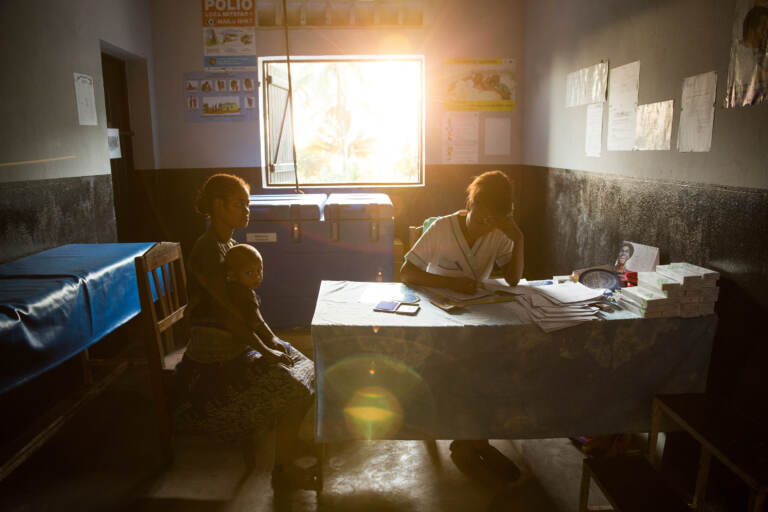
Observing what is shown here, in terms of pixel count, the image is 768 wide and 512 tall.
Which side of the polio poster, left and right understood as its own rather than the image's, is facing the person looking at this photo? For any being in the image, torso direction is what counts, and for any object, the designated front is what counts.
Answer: front

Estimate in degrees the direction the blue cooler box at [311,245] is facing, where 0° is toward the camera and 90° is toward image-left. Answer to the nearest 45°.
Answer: approximately 0°

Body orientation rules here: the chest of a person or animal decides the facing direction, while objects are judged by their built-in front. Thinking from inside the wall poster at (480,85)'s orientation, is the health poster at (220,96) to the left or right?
on its right

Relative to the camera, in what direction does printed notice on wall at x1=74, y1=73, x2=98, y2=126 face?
facing the viewer and to the right of the viewer

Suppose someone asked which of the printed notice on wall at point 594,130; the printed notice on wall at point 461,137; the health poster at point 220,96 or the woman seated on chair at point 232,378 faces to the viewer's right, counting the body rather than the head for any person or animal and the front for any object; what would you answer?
the woman seated on chair

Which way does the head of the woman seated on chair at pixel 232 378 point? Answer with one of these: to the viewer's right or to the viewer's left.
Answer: to the viewer's right

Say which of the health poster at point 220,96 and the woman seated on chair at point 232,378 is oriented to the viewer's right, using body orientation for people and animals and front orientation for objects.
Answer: the woman seated on chair

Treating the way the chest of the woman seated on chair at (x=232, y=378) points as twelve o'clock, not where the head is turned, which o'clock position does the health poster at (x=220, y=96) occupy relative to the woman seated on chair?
The health poster is roughly at 9 o'clock from the woman seated on chair.

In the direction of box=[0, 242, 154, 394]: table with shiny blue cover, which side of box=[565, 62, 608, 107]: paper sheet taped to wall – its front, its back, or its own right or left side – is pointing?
front

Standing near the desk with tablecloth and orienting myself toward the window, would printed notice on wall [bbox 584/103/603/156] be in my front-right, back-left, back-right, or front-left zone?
front-right

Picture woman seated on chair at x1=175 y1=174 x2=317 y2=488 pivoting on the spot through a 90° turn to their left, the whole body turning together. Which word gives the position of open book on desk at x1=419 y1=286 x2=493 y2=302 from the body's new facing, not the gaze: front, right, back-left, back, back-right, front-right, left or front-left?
right

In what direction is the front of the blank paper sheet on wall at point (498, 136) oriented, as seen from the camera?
facing the viewer

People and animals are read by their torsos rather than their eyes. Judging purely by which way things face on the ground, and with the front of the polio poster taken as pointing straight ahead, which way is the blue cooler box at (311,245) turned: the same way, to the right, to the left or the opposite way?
the same way

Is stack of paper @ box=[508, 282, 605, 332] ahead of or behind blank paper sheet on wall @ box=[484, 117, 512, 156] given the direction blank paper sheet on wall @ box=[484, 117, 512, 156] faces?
ahead

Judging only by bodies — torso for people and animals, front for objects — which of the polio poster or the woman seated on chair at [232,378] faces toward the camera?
the polio poster

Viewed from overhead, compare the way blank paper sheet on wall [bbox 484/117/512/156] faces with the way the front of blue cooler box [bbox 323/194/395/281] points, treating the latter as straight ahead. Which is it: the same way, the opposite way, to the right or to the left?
the same way

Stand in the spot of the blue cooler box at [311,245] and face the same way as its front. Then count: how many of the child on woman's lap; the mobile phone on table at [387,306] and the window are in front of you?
2

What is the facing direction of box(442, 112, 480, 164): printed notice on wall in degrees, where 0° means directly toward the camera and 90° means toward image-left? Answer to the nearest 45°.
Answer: approximately 0°

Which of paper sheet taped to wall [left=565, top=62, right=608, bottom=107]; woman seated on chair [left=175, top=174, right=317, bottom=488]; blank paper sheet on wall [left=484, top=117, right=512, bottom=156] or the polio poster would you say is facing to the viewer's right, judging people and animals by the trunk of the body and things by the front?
the woman seated on chair
